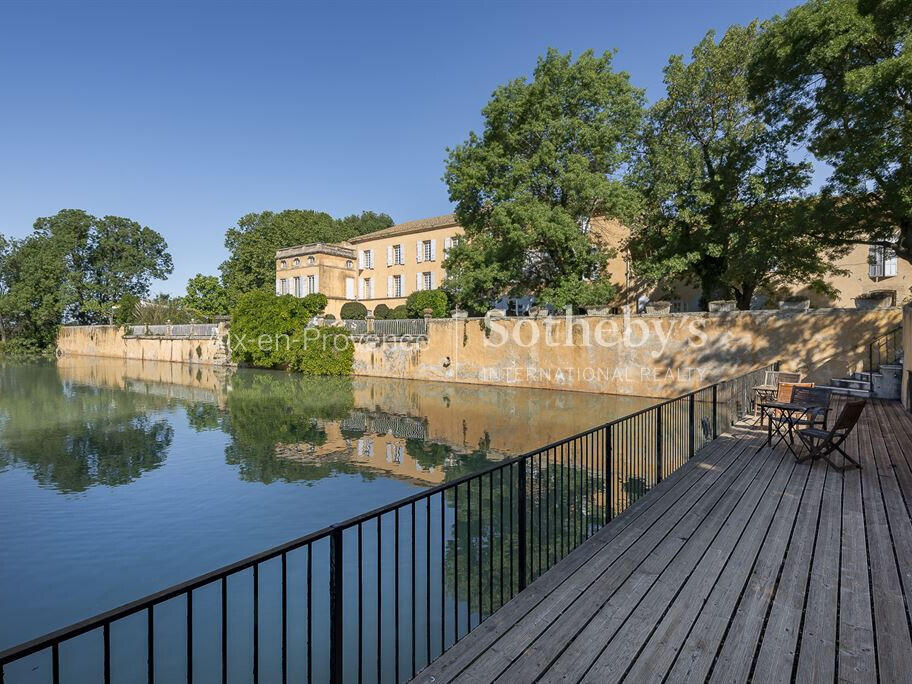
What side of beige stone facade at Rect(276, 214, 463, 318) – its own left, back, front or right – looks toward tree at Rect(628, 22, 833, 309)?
left

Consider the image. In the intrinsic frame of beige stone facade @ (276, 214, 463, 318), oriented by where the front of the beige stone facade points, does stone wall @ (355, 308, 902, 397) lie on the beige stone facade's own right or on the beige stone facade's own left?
on the beige stone facade's own left

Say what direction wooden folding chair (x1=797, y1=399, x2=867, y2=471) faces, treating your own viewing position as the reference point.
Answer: facing away from the viewer and to the left of the viewer

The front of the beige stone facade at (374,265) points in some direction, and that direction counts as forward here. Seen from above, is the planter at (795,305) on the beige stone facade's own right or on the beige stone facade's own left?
on the beige stone facade's own left

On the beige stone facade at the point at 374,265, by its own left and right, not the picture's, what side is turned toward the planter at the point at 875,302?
left

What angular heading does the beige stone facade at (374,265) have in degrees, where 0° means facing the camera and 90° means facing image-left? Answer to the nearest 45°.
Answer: approximately 45°
